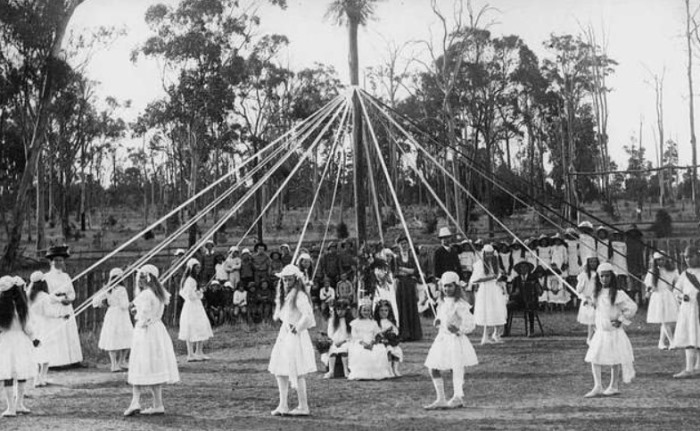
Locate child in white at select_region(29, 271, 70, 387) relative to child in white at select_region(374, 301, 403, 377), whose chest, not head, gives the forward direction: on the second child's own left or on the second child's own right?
on the second child's own right

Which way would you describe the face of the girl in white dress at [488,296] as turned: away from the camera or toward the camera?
toward the camera

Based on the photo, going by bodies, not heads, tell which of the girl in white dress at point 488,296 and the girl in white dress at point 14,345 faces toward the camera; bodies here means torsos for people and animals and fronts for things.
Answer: the girl in white dress at point 488,296

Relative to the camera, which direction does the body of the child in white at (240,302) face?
toward the camera

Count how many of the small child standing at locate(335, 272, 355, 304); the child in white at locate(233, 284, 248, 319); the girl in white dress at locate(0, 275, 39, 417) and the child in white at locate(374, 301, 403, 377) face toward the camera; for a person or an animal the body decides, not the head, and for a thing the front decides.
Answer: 3

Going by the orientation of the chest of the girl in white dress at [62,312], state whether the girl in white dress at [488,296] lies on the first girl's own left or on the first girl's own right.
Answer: on the first girl's own left

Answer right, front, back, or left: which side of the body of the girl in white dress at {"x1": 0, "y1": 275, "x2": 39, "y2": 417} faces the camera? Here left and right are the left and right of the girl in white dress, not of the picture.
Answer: back

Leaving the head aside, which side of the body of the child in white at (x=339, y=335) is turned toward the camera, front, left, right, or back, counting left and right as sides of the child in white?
front

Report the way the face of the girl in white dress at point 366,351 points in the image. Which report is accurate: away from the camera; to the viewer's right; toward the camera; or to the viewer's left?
toward the camera

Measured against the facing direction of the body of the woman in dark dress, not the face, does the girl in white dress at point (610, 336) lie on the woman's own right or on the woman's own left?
on the woman's own left

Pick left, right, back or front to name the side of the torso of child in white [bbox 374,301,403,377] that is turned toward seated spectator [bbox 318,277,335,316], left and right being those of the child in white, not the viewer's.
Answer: back

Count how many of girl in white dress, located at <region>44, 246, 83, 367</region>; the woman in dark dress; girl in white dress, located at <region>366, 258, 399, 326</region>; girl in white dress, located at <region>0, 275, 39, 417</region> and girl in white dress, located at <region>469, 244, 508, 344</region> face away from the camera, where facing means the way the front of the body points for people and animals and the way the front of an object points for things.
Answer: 1

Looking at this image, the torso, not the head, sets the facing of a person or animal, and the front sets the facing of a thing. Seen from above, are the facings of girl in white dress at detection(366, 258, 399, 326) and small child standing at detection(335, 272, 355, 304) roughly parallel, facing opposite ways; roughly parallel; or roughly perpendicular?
roughly parallel

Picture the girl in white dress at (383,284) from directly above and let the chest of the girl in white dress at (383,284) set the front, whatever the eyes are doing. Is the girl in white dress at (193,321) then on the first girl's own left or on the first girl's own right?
on the first girl's own right

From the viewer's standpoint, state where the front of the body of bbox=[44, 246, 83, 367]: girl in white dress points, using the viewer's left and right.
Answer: facing the viewer

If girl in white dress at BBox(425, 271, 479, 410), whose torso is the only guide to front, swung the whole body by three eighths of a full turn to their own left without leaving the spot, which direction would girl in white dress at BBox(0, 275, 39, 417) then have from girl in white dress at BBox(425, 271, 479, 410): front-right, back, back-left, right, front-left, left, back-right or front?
back
